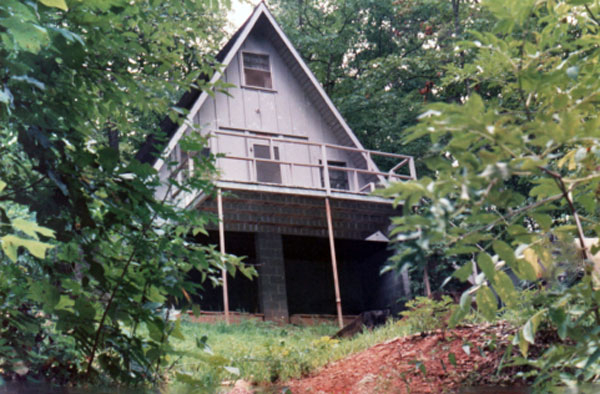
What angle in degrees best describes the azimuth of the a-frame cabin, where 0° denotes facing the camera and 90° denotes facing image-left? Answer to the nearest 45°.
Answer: approximately 315°
